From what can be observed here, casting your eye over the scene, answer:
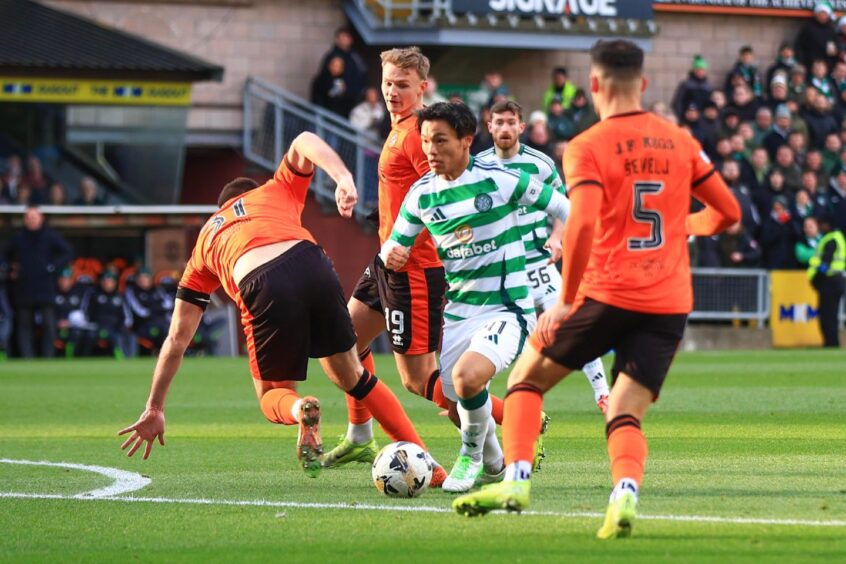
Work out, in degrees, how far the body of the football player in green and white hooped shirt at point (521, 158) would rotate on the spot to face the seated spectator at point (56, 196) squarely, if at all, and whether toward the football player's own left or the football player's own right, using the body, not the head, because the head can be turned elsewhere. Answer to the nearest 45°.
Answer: approximately 135° to the football player's own right

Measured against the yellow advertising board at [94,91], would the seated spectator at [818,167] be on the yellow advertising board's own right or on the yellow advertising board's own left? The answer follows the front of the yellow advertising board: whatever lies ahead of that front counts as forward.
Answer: on the yellow advertising board's own left

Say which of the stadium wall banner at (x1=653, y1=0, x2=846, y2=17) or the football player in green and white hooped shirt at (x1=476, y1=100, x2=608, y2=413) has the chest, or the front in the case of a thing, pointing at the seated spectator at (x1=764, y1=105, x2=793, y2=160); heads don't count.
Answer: the stadium wall banner

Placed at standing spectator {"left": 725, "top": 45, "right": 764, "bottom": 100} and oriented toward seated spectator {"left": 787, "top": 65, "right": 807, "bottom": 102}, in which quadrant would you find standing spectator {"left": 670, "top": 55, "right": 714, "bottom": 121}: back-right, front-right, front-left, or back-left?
back-right

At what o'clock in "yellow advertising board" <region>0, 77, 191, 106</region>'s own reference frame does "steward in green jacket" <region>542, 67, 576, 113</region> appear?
The steward in green jacket is roughly at 9 o'clock from the yellow advertising board.

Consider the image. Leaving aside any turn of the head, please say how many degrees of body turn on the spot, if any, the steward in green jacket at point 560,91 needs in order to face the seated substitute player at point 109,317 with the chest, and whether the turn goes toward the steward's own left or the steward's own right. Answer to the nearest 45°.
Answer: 0° — they already face them

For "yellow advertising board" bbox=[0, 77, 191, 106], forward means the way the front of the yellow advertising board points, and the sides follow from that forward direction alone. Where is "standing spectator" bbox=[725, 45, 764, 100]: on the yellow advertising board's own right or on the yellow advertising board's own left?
on the yellow advertising board's own left
